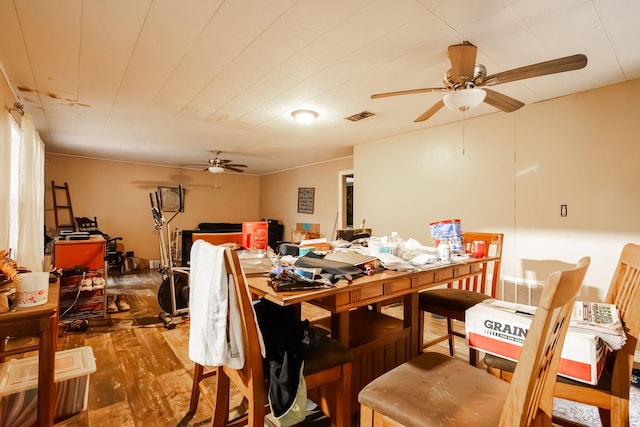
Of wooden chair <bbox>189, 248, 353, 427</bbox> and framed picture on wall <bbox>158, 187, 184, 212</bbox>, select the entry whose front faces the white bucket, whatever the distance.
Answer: the framed picture on wall

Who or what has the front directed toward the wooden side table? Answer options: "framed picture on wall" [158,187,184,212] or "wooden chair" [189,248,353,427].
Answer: the framed picture on wall

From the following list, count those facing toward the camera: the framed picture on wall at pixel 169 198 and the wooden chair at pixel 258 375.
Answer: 1

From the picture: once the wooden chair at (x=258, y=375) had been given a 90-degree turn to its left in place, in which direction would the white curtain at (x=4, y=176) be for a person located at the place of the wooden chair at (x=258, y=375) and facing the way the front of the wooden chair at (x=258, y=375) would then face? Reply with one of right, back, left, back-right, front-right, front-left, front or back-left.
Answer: front

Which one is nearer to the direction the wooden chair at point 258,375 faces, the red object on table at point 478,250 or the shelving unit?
the red object on table

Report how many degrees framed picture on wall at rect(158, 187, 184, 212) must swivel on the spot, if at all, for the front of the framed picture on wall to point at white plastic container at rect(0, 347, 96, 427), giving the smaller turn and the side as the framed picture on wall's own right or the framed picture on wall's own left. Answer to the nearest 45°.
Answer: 0° — it already faces it

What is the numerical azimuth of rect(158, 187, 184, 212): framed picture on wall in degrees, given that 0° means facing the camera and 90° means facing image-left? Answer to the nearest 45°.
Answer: approximately 0°

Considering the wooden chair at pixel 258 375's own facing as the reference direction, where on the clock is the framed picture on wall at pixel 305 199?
The framed picture on wall is roughly at 11 o'clock from the wooden chair.

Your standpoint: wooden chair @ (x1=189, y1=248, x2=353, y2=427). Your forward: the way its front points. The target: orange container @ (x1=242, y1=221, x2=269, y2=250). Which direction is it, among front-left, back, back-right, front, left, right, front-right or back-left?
front-left

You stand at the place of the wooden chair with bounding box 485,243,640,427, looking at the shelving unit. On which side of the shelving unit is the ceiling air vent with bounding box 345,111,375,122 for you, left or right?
right

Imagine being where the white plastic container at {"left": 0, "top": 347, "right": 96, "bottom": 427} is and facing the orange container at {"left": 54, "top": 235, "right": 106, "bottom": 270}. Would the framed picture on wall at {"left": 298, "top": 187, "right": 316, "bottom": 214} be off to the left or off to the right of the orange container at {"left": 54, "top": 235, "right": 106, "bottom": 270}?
right

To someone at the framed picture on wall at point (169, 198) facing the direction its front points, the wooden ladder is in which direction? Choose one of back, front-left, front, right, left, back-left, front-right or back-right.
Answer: right

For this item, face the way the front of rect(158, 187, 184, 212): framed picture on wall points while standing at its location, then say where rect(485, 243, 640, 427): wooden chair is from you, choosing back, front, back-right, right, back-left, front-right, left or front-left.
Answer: front

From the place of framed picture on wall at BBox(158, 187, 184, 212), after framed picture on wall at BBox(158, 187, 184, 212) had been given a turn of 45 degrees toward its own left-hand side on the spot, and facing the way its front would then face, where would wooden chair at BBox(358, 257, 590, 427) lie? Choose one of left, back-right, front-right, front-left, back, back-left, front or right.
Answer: front-right

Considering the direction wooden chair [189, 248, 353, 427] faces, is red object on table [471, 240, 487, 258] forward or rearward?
forward

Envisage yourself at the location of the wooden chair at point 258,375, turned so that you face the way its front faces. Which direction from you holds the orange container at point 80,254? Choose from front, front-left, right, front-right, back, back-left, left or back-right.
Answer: left

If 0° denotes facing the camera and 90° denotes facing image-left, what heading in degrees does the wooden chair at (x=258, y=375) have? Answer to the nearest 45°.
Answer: approximately 225°

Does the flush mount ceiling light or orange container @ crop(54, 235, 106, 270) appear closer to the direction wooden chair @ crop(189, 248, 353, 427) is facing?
the flush mount ceiling light

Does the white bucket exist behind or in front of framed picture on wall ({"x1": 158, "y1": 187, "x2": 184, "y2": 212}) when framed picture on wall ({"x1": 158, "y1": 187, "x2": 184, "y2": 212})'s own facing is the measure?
in front
